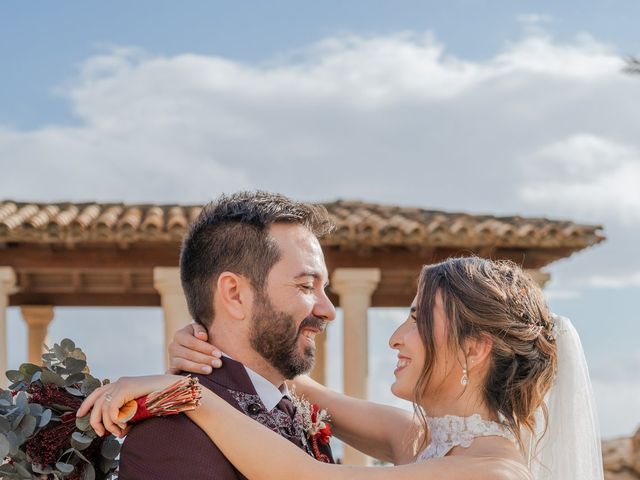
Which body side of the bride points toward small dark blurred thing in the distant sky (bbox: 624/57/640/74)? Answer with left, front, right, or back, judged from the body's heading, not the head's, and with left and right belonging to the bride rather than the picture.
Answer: right

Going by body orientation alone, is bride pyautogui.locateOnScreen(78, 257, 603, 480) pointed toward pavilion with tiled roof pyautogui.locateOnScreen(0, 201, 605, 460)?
no

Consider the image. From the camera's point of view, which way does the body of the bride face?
to the viewer's left

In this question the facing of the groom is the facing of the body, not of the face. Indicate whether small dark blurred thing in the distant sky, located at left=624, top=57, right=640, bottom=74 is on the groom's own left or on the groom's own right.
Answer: on the groom's own left

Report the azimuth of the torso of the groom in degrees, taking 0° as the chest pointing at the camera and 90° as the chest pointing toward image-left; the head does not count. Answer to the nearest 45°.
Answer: approximately 315°

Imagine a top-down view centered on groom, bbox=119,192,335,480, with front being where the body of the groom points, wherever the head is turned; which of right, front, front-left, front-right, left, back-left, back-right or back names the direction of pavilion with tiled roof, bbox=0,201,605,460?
back-left

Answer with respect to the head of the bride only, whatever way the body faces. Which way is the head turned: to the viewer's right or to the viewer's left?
to the viewer's left
